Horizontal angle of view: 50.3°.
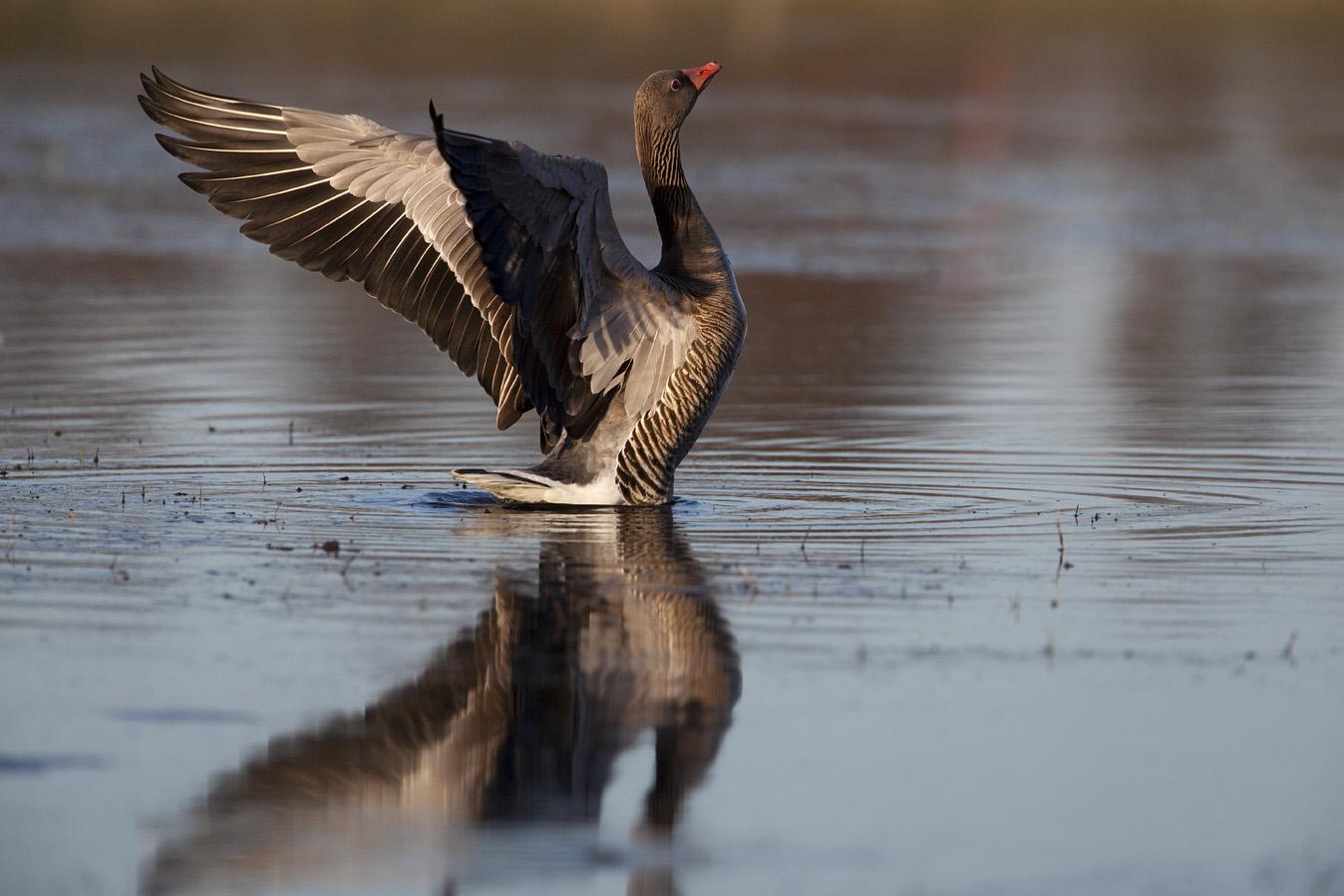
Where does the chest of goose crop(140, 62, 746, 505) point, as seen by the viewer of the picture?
to the viewer's right
